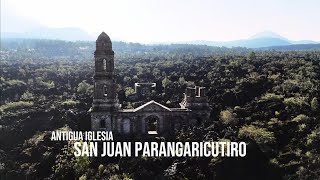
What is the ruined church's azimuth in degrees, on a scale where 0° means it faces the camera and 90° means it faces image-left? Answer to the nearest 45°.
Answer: approximately 0°
